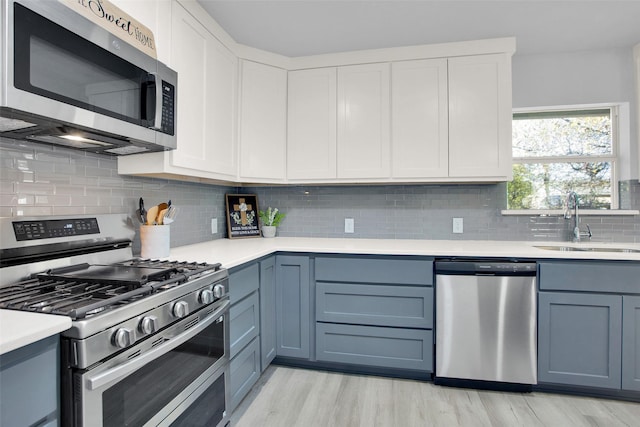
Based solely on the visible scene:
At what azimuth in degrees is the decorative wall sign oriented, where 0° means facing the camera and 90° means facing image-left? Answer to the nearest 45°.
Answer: approximately 315°

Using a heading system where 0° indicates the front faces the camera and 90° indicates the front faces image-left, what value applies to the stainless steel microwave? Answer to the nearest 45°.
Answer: approximately 315°

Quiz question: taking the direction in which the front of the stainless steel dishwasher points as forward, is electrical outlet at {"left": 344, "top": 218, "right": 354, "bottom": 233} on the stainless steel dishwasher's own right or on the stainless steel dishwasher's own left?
on the stainless steel dishwasher's own right

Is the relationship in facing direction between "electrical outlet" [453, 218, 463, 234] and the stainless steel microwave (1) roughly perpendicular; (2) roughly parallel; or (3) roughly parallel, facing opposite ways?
roughly perpendicular

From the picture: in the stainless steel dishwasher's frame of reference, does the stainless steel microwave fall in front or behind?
in front

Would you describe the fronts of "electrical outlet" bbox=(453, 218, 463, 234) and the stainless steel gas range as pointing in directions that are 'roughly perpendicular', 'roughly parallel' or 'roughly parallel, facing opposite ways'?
roughly perpendicular

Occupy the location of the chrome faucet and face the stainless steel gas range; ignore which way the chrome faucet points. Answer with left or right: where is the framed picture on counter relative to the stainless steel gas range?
right

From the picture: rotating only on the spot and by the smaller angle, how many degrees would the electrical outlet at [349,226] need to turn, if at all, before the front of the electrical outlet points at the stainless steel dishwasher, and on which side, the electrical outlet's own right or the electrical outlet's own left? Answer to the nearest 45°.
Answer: approximately 45° to the electrical outlet's own left

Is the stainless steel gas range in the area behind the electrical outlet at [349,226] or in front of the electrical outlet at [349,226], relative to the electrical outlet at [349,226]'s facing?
in front

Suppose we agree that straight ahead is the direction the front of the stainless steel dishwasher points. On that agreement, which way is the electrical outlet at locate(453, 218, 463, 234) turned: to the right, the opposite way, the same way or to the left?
the same way

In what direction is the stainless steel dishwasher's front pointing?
toward the camera

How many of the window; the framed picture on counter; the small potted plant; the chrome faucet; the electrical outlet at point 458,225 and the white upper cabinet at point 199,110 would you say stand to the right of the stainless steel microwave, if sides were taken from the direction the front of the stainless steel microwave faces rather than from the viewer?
0

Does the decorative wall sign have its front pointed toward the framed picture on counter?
no

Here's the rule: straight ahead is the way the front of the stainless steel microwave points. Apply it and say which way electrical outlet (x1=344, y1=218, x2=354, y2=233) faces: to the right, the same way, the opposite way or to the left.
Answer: to the right

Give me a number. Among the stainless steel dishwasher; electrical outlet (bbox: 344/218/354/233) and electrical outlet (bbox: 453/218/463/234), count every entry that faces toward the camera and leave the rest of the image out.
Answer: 3

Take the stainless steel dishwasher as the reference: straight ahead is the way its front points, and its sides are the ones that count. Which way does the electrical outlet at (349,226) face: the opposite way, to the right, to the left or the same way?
the same way

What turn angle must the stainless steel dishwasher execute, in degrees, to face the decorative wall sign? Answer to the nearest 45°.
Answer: approximately 45° to its right

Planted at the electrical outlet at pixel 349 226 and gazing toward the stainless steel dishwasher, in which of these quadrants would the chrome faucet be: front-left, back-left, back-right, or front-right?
front-left

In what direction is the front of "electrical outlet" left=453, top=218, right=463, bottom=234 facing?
toward the camera
